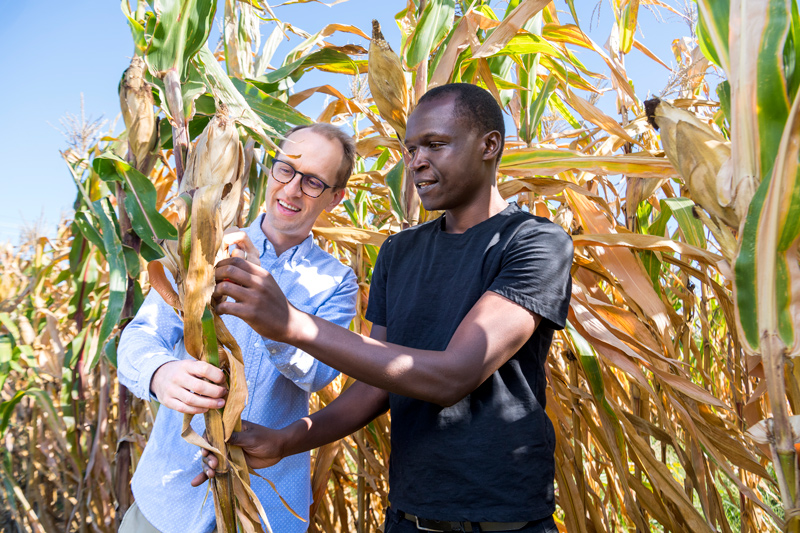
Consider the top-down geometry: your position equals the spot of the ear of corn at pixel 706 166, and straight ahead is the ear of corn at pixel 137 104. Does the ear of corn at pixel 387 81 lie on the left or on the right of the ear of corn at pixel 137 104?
right

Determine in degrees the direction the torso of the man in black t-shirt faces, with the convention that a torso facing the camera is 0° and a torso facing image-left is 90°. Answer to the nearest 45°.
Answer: approximately 45°
